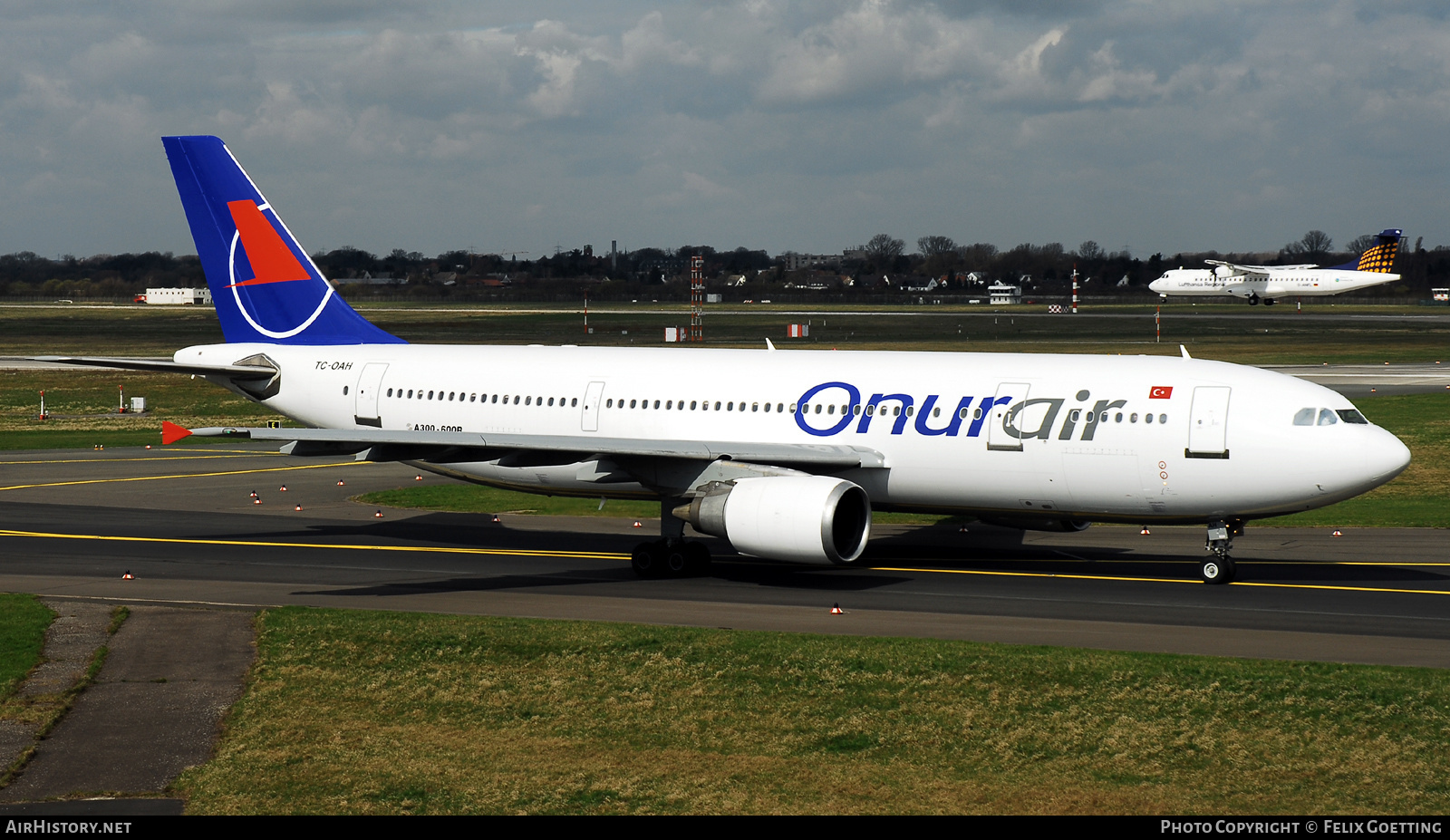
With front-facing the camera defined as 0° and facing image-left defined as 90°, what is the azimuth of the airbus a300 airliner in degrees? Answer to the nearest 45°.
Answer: approximately 315°
